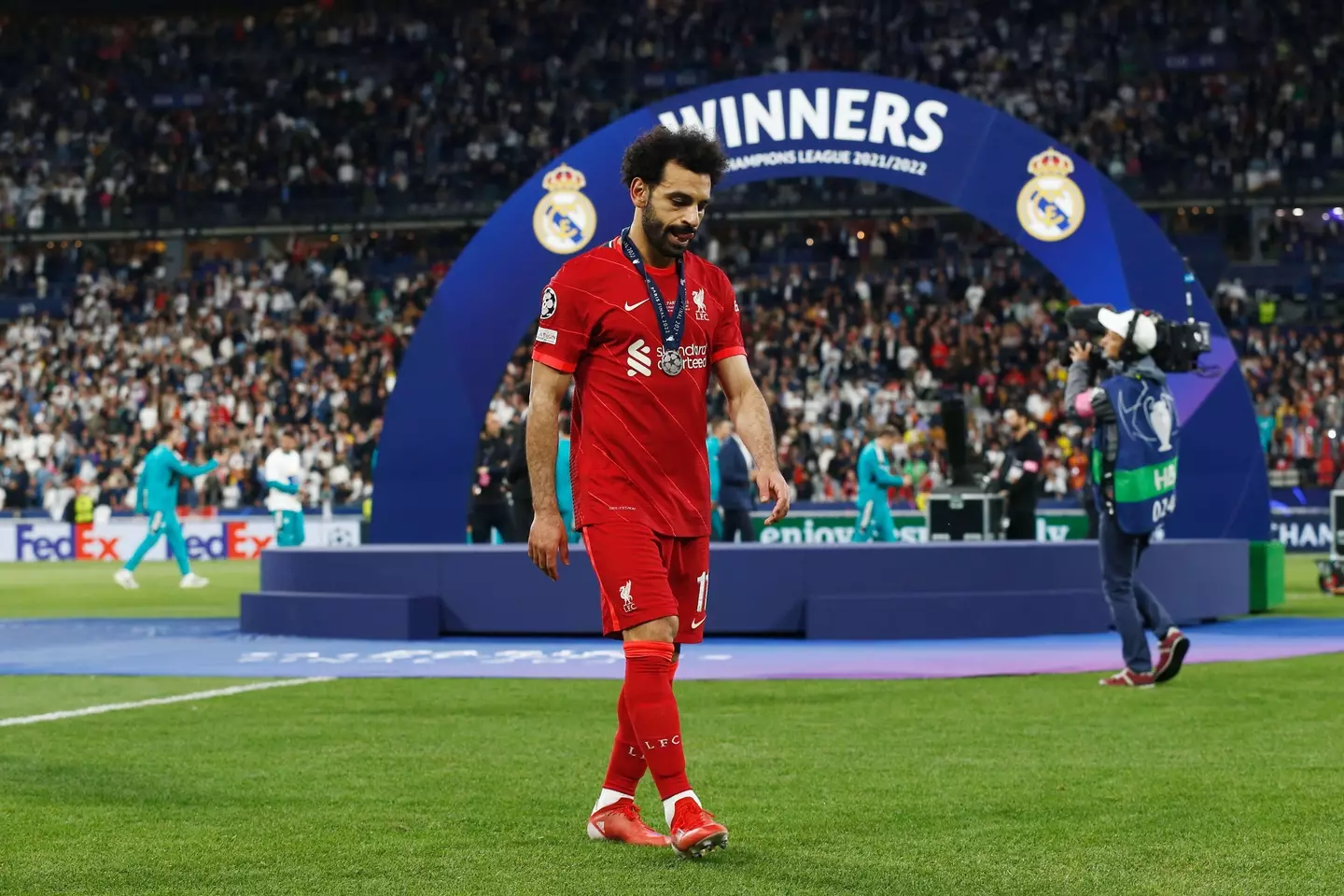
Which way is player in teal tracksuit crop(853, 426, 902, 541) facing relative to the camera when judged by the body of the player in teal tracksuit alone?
to the viewer's right

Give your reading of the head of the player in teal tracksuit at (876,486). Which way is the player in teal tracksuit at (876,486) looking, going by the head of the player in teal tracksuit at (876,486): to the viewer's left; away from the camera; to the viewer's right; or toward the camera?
to the viewer's right

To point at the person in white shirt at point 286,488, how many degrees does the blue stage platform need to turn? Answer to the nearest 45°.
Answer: approximately 135° to its right

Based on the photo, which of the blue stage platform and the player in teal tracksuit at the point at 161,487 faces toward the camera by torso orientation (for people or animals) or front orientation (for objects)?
the blue stage platform

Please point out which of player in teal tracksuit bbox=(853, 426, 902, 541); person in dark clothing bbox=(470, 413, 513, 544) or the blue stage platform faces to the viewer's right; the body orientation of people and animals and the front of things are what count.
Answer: the player in teal tracksuit

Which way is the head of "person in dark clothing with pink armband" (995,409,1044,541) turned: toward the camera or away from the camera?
toward the camera

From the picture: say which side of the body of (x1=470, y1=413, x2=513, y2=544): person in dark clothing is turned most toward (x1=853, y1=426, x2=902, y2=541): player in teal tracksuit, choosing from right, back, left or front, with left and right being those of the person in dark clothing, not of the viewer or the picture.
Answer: left

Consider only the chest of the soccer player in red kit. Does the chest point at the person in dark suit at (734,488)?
no

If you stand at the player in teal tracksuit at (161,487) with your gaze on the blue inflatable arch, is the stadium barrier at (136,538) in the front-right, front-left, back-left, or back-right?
back-left

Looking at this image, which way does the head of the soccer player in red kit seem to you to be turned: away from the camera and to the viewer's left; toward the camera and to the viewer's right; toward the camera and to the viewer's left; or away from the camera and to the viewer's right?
toward the camera and to the viewer's right

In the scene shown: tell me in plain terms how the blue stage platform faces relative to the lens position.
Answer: facing the viewer

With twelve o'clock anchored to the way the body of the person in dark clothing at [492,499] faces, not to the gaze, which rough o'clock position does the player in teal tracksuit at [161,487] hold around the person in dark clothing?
The player in teal tracksuit is roughly at 4 o'clock from the person in dark clothing.

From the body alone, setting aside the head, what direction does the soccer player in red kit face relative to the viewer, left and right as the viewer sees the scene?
facing the viewer and to the right of the viewer

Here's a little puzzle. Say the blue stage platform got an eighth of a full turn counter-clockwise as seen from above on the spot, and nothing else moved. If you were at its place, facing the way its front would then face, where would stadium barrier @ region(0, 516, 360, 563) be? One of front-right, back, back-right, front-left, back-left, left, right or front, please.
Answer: back

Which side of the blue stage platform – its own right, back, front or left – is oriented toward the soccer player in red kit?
front

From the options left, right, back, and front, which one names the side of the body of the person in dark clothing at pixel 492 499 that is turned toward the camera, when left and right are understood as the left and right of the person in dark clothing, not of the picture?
front
